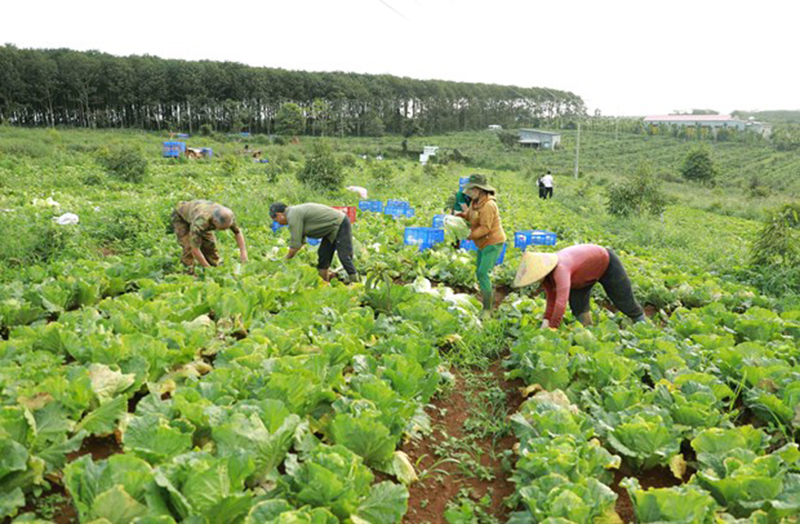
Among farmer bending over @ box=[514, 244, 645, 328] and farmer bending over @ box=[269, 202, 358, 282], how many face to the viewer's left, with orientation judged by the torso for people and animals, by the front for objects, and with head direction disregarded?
2

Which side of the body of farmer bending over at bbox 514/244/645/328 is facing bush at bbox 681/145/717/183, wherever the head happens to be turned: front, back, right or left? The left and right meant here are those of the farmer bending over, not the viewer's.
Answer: right

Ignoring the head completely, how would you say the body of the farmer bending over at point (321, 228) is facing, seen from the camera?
to the viewer's left

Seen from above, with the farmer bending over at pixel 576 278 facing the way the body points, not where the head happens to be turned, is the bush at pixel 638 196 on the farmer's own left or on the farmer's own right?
on the farmer's own right

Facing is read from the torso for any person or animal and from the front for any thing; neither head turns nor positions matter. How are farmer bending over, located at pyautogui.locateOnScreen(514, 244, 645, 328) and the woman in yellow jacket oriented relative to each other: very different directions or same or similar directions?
same or similar directions

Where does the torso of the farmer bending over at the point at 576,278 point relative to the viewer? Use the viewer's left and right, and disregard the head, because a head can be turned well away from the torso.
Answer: facing to the left of the viewer

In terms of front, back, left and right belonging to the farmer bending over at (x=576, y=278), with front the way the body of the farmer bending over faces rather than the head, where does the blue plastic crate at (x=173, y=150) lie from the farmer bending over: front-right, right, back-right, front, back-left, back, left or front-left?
front-right

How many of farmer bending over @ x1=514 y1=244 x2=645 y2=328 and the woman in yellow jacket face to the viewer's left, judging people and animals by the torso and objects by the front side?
2

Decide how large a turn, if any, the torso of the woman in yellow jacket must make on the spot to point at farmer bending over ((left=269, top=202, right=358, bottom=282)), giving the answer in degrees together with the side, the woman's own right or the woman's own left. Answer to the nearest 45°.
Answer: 0° — they already face them

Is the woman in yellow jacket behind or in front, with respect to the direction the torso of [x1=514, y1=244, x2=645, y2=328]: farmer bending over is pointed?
in front

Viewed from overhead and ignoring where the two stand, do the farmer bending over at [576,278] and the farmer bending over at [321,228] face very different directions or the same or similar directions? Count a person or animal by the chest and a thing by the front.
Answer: same or similar directions

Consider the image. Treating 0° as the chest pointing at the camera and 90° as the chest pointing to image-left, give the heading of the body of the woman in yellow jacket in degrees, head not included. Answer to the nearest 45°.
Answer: approximately 90°

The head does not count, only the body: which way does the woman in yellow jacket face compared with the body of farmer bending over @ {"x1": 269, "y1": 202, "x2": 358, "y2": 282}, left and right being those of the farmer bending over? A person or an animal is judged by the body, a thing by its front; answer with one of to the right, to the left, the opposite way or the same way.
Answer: the same way

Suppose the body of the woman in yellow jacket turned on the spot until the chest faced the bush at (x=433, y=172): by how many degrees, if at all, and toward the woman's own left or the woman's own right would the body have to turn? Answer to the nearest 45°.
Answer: approximately 90° to the woman's own right

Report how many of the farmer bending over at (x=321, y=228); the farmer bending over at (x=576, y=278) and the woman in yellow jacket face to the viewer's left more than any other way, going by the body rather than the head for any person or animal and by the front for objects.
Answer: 3

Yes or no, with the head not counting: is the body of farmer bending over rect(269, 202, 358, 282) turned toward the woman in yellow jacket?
no

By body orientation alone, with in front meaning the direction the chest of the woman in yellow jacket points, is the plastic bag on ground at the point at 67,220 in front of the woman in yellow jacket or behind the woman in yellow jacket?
in front
